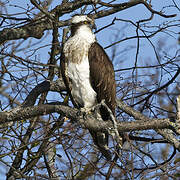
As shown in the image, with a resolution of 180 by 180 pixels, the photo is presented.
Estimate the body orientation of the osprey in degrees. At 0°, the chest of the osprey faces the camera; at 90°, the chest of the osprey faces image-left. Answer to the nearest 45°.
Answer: approximately 45°
